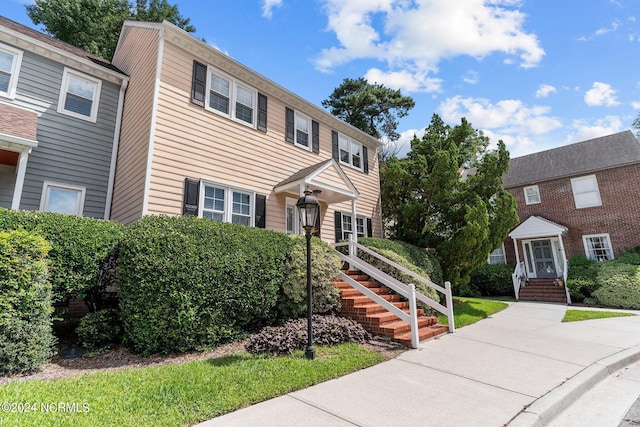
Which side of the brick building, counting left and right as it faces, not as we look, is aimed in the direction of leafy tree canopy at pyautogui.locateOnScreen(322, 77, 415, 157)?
right

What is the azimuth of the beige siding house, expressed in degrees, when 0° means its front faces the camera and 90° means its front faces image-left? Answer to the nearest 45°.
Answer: approximately 315°

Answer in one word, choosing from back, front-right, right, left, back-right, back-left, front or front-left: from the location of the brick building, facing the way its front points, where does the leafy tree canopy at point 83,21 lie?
front-right

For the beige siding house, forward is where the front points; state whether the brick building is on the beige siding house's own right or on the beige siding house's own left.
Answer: on the beige siding house's own left

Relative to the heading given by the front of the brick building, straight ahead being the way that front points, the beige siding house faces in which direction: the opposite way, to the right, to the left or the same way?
to the left

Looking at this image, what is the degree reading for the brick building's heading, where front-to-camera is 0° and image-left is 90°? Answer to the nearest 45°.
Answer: approximately 0°

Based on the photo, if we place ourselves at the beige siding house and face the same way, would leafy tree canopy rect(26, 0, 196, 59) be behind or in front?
behind

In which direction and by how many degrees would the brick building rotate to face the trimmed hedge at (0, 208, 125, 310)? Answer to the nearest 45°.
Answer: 0° — it already faces it
